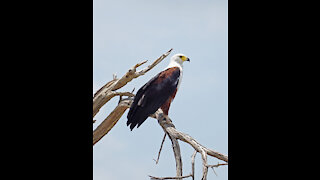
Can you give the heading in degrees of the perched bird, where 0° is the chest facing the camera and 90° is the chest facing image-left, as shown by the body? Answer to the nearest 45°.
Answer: approximately 270°
